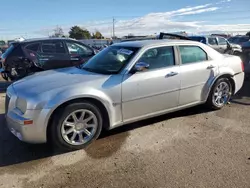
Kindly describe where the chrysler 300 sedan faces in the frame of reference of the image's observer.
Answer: facing the viewer and to the left of the viewer

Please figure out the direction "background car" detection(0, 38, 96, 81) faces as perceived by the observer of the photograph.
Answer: facing away from the viewer and to the right of the viewer

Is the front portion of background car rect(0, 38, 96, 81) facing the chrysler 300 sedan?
no

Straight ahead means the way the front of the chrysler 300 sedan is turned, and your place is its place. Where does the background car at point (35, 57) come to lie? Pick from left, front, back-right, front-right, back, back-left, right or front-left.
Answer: right

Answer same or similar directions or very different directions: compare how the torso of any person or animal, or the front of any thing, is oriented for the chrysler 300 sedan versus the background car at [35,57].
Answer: very different directions
